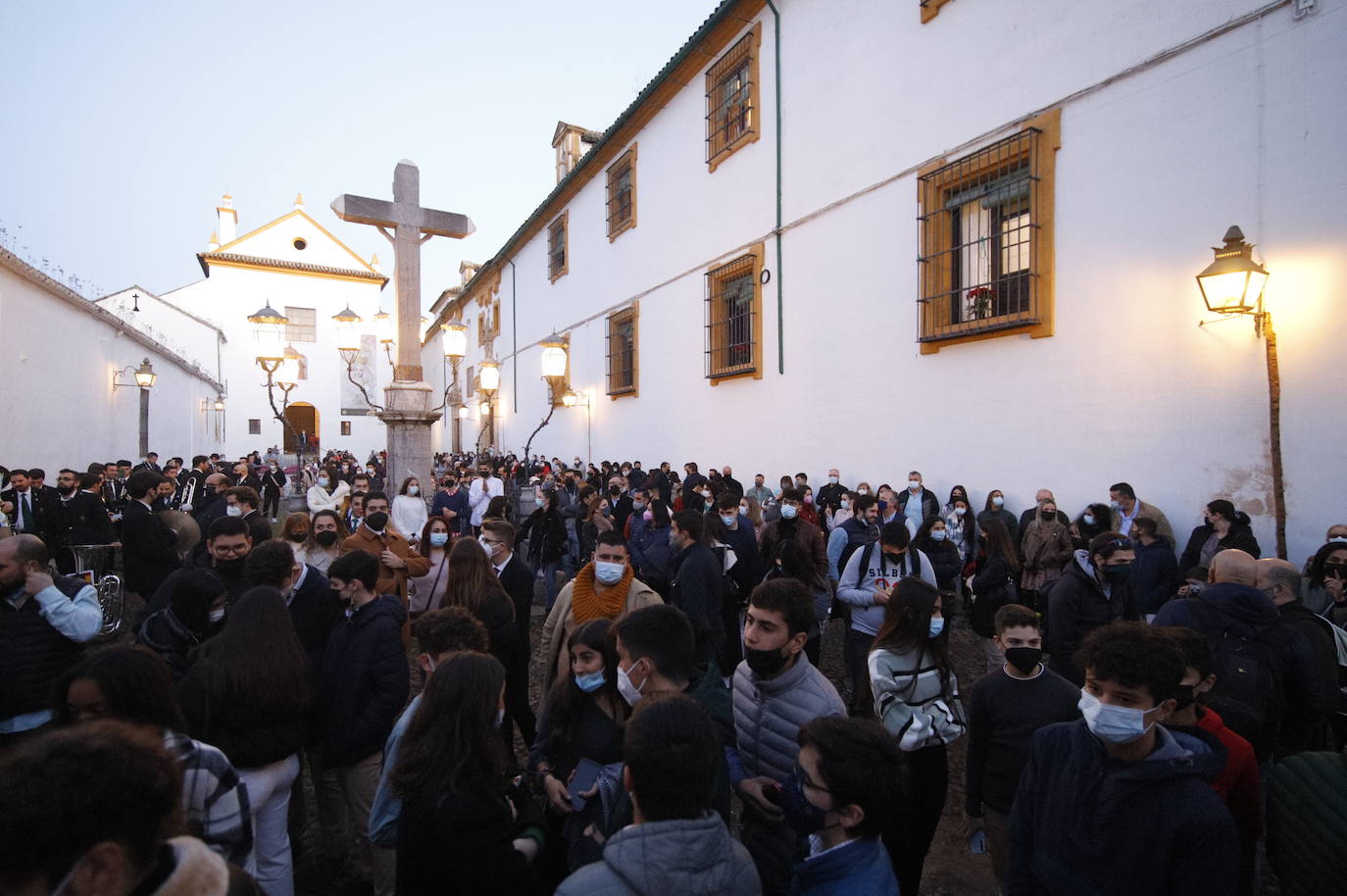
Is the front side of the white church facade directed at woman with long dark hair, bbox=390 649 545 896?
yes

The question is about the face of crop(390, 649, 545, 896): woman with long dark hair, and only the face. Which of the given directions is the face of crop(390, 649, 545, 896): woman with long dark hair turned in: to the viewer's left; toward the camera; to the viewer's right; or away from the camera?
away from the camera

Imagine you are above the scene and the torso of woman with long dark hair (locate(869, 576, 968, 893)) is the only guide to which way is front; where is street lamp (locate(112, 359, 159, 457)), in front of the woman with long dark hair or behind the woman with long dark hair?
behind

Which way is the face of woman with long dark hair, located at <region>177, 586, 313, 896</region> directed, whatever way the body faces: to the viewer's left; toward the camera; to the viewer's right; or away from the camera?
away from the camera

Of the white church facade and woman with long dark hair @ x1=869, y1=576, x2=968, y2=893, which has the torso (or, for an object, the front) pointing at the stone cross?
the white church facade

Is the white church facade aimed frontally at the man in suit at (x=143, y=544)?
yes

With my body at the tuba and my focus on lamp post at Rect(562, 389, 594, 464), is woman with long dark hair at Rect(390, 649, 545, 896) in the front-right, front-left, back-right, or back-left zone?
back-right

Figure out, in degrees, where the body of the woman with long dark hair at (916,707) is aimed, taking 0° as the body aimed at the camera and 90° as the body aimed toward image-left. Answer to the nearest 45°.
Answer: approximately 315°

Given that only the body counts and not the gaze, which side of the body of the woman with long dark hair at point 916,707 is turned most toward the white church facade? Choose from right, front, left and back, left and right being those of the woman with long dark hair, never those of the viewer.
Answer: back

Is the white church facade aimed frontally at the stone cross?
yes
